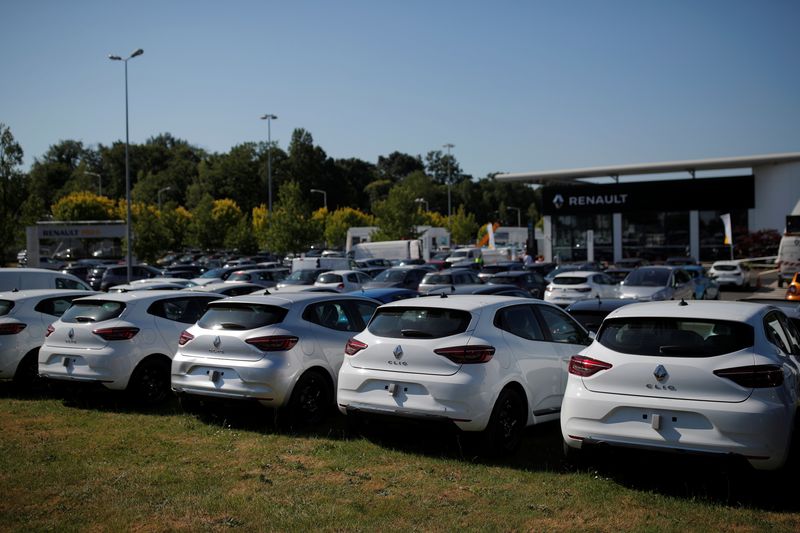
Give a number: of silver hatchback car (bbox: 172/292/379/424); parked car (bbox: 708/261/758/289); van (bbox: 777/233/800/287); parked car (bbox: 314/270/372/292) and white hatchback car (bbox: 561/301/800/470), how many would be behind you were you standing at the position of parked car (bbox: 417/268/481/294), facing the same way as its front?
2

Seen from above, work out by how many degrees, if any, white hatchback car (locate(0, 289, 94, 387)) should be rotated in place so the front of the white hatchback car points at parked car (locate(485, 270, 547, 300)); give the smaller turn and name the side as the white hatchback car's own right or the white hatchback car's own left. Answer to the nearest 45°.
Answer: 0° — it already faces it

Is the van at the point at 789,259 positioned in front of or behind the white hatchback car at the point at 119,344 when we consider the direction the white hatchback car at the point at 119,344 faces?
in front

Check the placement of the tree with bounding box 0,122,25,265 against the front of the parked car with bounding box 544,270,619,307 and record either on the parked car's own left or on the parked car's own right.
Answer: on the parked car's own left
